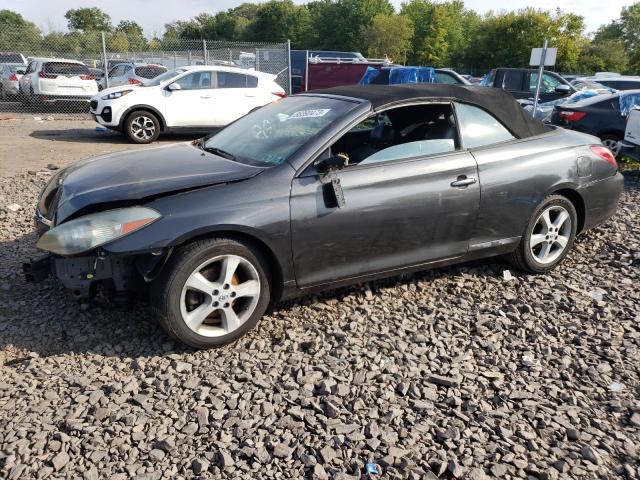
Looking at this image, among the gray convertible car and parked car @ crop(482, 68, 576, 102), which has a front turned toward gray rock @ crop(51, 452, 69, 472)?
the gray convertible car

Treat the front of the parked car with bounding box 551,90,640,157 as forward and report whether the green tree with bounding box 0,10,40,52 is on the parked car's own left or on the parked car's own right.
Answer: on the parked car's own left

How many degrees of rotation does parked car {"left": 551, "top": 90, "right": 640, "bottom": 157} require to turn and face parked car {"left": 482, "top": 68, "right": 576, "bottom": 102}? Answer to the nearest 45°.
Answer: approximately 45° to its left

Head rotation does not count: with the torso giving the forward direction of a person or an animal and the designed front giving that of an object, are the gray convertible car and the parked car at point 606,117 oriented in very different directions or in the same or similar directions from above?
very different directions

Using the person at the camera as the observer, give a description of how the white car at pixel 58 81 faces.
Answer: facing away from the viewer

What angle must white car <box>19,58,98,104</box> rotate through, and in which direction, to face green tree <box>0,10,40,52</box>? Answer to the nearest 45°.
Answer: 0° — it already faces it

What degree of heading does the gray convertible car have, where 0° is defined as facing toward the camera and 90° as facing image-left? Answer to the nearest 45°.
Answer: approximately 45°

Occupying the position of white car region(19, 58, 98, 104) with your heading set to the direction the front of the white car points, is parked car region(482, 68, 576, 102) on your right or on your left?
on your right

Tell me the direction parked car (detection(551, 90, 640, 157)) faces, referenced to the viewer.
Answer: facing away from the viewer and to the right of the viewer

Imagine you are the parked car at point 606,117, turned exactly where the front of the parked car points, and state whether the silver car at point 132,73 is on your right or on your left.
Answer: on your left

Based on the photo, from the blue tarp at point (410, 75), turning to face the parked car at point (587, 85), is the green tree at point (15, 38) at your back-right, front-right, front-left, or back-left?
back-left

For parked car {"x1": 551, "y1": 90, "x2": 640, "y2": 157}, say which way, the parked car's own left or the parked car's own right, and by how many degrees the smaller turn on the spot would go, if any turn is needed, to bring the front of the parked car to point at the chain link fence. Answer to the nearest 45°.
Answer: approximately 135° to the parked car's own left

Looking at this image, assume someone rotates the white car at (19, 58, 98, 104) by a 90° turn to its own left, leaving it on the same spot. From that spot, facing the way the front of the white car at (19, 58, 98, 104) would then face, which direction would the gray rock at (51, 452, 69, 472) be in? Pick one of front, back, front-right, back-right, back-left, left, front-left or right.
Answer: left
